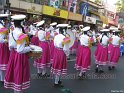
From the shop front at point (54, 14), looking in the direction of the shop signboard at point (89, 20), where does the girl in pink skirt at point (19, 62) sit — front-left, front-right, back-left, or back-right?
back-right

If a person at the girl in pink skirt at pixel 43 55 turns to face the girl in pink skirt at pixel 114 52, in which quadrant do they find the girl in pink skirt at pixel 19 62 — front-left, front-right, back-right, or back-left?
back-right

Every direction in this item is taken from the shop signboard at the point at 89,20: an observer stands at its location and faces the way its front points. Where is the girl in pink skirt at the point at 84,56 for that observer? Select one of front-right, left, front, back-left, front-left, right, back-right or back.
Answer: front-right

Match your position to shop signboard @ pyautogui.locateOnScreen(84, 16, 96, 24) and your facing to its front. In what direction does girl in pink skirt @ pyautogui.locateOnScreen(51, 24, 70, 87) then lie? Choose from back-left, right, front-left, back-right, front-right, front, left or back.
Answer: front-right

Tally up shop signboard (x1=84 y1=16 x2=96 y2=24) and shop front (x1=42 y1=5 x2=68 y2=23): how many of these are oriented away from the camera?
0
